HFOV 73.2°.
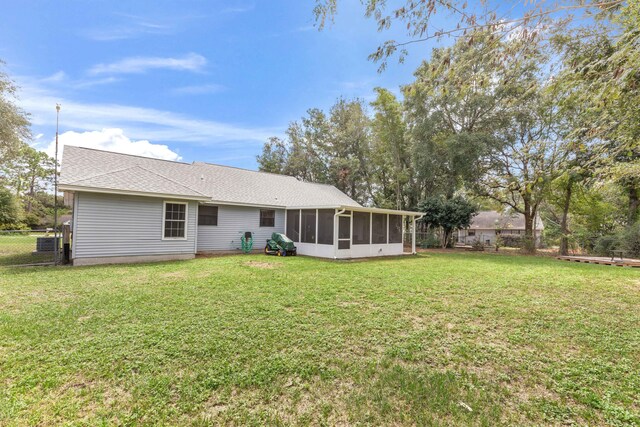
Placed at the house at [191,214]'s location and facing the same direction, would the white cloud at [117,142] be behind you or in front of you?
in front

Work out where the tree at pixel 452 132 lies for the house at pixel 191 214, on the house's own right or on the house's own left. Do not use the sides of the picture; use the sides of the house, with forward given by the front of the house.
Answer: on the house's own right

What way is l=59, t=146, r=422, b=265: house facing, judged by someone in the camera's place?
facing away from the viewer and to the left of the viewer

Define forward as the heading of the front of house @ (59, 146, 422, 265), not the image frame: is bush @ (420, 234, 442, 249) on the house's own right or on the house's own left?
on the house's own right

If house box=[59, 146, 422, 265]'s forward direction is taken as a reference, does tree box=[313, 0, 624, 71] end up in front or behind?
behind

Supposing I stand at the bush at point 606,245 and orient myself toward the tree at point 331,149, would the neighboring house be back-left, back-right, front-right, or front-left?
front-right
